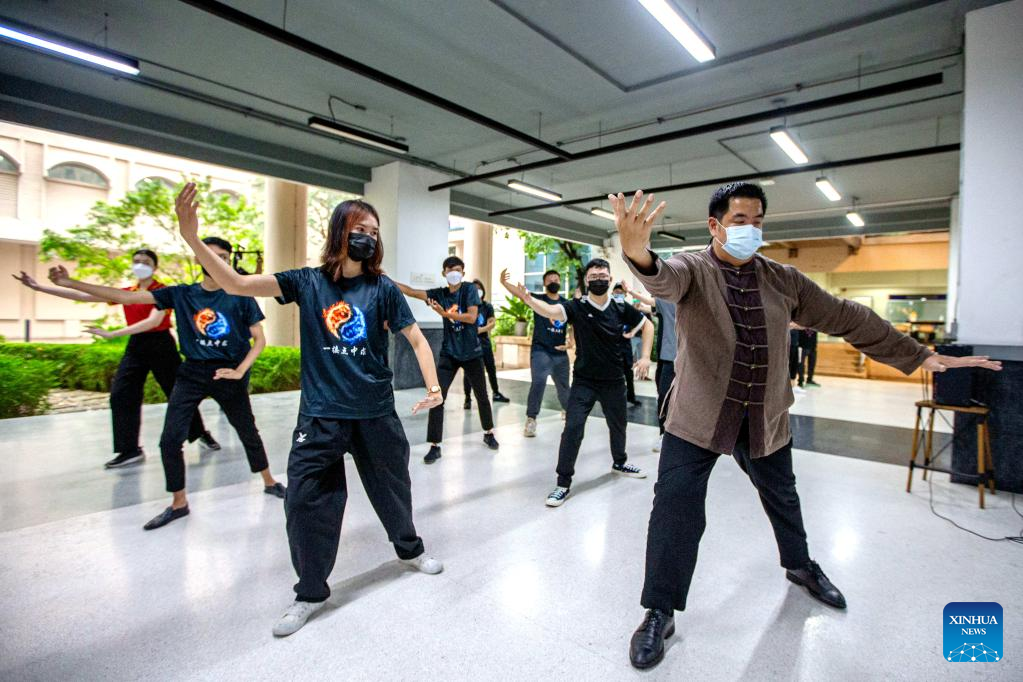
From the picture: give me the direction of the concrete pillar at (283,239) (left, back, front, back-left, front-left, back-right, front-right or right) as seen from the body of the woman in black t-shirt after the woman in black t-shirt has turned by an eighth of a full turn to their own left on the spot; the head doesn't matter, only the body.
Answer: back-left

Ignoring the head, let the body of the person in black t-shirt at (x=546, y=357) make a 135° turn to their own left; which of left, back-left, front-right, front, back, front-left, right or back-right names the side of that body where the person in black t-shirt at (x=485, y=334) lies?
left

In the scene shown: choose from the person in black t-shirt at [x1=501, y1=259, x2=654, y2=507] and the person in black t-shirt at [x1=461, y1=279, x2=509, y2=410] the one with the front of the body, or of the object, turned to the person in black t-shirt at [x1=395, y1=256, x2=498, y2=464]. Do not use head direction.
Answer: the person in black t-shirt at [x1=461, y1=279, x2=509, y2=410]

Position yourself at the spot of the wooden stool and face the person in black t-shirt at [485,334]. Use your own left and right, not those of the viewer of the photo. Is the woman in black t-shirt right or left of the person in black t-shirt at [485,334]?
left

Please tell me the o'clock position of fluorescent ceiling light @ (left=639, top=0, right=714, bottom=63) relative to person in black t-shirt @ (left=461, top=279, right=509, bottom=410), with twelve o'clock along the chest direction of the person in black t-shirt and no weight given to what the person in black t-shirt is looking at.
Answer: The fluorescent ceiling light is roughly at 11 o'clock from the person in black t-shirt.

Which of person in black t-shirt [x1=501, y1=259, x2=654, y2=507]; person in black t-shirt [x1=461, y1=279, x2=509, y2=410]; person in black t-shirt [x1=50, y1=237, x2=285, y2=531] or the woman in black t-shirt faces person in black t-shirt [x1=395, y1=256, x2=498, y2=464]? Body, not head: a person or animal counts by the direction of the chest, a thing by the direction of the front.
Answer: person in black t-shirt [x1=461, y1=279, x2=509, y2=410]

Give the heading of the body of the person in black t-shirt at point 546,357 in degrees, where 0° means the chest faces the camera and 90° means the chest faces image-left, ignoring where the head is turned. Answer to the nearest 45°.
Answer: approximately 0°

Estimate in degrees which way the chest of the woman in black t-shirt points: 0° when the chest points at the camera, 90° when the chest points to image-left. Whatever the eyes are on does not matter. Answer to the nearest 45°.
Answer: approximately 0°

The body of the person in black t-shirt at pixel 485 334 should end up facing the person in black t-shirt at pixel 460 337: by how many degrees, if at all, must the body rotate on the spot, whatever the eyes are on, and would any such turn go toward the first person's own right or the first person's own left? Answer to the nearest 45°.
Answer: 0° — they already face them
